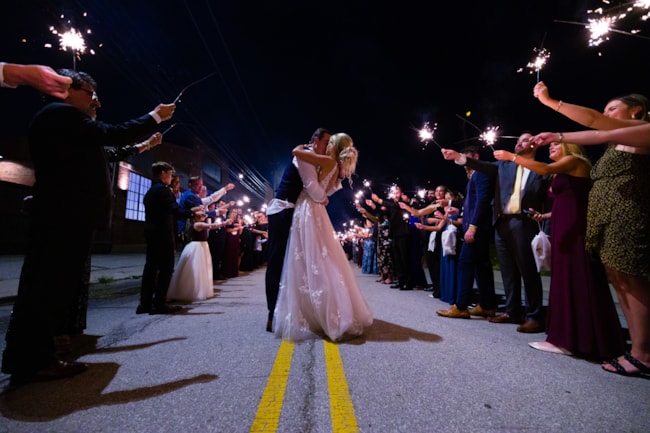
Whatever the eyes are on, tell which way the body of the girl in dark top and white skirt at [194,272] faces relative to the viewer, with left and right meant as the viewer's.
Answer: facing to the right of the viewer

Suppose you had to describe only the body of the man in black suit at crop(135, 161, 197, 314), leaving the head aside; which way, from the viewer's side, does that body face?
to the viewer's right

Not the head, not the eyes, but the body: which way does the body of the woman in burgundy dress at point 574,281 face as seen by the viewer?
to the viewer's left

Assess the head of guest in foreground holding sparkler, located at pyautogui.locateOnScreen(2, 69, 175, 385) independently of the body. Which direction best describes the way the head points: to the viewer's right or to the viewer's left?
to the viewer's right

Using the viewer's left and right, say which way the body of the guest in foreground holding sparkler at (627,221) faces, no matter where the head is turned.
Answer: facing to the left of the viewer

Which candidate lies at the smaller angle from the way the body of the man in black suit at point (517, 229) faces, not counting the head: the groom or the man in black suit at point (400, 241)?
the groom

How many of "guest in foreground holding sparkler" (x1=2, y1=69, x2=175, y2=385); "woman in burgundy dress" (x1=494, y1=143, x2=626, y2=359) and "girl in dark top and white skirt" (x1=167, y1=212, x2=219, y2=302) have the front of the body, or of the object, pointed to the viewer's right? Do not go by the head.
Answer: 2

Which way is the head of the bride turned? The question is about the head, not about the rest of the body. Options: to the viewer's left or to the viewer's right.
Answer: to the viewer's left

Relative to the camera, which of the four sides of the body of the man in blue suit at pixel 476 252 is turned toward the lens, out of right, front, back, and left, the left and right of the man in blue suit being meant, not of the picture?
left
